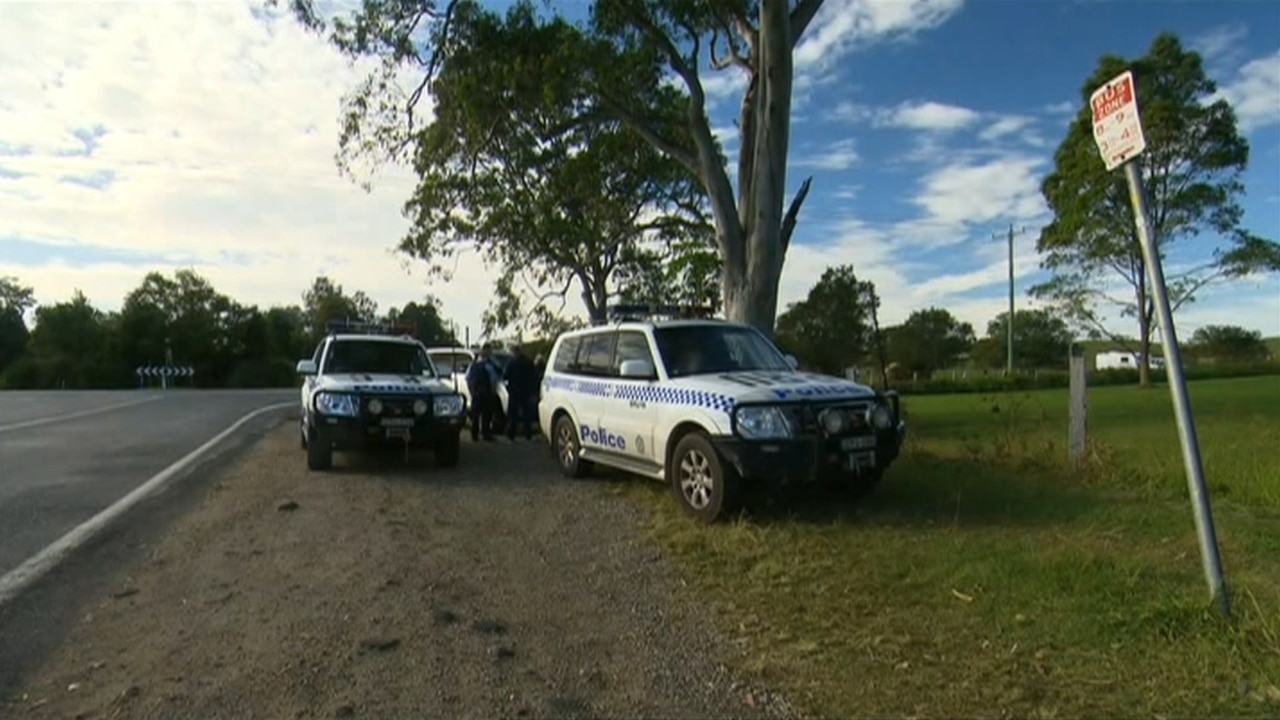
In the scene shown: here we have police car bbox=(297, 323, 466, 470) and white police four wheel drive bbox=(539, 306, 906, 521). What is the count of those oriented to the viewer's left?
0

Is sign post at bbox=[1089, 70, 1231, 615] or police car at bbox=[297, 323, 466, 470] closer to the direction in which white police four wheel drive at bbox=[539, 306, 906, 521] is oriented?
the sign post

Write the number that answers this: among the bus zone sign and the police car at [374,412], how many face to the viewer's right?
0

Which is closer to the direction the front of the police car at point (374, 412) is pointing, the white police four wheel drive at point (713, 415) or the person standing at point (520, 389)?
the white police four wheel drive

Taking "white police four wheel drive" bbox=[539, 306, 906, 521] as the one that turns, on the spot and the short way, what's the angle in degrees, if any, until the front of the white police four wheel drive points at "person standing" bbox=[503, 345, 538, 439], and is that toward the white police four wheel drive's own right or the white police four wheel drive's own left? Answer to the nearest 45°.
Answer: approximately 180°

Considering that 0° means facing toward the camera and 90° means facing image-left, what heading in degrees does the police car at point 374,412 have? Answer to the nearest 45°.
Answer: approximately 0°

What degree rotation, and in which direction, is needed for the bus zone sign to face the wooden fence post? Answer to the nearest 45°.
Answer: approximately 135° to its right

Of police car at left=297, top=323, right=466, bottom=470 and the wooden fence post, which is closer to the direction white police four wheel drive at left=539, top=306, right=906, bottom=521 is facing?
the wooden fence post

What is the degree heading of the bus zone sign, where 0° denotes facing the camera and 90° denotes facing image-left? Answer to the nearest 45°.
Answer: approximately 45°

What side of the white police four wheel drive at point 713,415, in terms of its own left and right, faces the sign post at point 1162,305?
front

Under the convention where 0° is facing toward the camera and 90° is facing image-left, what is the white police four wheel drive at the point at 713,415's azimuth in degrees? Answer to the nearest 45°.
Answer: approximately 315°

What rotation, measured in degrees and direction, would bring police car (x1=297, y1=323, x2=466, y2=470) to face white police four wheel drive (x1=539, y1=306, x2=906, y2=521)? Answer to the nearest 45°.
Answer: approximately 45° to its left

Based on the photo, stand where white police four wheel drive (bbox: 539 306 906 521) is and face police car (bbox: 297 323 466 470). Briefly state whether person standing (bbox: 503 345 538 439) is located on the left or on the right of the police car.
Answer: right

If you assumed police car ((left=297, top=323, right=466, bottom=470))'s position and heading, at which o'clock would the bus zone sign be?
The bus zone sign is roughly at 11 o'clock from the police car.

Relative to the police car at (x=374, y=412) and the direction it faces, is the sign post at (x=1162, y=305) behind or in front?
in front
